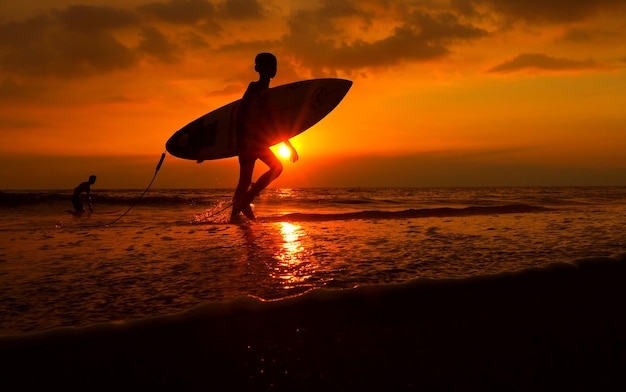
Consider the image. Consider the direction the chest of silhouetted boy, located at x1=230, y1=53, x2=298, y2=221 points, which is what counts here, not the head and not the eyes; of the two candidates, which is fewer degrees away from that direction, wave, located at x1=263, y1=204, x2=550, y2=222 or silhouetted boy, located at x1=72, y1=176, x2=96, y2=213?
the wave

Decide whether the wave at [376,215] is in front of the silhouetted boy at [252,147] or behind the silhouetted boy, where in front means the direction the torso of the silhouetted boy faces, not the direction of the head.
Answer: in front

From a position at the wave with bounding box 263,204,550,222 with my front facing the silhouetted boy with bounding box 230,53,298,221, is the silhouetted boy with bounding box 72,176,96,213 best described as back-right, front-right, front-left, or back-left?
front-right

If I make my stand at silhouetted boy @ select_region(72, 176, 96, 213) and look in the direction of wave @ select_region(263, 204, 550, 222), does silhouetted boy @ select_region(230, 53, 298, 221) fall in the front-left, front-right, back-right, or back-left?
front-right

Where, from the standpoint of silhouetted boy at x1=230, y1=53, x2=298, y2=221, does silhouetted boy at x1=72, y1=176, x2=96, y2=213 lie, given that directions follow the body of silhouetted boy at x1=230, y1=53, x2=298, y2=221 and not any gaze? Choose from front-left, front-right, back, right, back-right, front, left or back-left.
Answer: back-left

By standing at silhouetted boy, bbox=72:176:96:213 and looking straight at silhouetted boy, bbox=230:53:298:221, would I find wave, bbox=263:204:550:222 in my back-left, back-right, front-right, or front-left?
front-left

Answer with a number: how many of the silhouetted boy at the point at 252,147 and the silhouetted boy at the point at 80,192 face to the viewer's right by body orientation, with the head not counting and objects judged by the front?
2

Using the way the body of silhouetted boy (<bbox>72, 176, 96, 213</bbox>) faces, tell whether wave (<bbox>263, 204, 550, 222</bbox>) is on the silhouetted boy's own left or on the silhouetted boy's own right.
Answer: on the silhouetted boy's own right

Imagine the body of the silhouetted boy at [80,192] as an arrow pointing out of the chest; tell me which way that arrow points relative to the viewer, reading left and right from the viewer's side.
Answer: facing to the right of the viewer

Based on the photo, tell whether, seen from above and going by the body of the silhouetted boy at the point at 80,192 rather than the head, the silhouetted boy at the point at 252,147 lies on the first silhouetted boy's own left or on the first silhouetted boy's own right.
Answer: on the first silhouetted boy's own right

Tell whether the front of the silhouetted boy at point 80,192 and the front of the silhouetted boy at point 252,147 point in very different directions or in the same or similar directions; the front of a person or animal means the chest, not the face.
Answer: same or similar directions

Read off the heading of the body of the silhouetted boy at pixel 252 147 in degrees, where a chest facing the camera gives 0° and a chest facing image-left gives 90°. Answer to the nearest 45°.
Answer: approximately 270°
